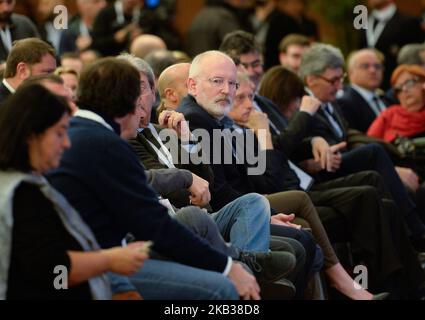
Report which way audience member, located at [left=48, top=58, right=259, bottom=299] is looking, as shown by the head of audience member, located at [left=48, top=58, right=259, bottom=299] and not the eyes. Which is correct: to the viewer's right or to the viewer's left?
to the viewer's right

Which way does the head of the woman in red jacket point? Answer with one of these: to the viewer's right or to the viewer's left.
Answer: to the viewer's left

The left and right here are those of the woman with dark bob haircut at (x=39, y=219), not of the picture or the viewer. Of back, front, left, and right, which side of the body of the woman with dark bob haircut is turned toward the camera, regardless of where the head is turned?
right

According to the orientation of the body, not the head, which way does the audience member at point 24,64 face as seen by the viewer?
to the viewer's right

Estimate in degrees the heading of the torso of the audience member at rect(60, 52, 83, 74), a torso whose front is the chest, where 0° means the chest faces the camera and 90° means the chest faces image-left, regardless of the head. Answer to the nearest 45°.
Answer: approximately 315°

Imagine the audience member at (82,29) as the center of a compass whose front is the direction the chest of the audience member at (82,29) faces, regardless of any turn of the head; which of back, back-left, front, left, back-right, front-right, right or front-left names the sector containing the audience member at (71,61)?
front-right
